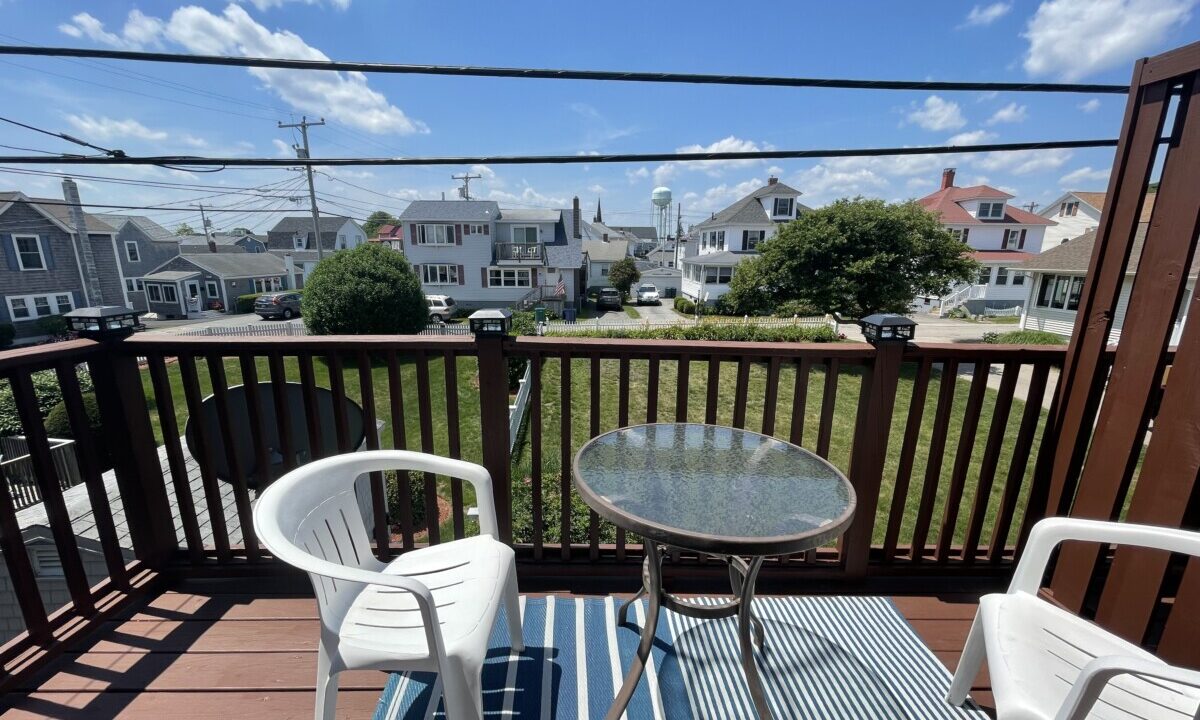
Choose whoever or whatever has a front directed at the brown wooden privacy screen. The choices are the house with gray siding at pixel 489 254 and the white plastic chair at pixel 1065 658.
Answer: the house with gray siding

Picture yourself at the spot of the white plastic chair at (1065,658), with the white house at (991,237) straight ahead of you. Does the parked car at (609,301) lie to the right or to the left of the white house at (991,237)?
left

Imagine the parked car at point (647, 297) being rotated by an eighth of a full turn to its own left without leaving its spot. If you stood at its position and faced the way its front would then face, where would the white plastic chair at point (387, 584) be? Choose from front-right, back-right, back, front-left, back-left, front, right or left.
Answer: front-right

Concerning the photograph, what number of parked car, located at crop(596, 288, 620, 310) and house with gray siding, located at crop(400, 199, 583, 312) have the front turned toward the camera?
2

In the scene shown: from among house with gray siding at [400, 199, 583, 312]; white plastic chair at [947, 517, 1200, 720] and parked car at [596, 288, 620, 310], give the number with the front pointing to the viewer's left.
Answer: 1

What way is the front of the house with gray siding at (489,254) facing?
toward the camera

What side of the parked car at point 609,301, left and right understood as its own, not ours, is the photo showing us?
front

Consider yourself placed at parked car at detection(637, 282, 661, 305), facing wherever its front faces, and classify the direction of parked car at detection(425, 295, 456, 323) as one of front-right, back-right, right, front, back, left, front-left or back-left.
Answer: front-right

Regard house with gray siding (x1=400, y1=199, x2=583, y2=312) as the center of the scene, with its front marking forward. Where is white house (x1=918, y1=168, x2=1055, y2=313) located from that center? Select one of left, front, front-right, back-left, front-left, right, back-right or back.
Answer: left

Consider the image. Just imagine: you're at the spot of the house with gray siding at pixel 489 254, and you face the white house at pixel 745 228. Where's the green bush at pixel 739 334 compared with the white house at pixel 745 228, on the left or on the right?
right

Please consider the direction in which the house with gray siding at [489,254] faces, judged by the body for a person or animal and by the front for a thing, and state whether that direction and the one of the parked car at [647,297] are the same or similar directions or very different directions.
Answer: same or similar directions

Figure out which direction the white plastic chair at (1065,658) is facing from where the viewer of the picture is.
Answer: facing to the left of the viewer
